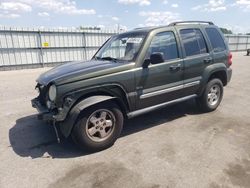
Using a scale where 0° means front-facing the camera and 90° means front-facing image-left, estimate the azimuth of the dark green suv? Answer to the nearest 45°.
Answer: approximately 45°
